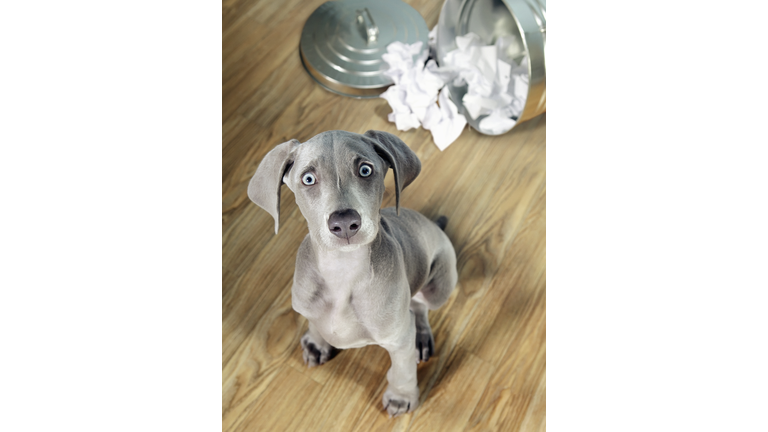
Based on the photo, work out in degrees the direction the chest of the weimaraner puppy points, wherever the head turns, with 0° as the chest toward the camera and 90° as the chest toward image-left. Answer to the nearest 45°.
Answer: approximately 45°

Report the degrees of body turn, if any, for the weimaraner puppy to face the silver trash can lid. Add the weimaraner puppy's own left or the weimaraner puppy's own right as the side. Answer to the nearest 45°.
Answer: approximately 135° to the weimaraner puppy's own right

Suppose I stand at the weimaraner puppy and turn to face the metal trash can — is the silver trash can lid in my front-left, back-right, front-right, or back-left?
front-left

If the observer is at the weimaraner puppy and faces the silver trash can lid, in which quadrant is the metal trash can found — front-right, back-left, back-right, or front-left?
front-right

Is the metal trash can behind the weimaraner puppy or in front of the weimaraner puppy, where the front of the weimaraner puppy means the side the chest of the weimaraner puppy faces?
behind
